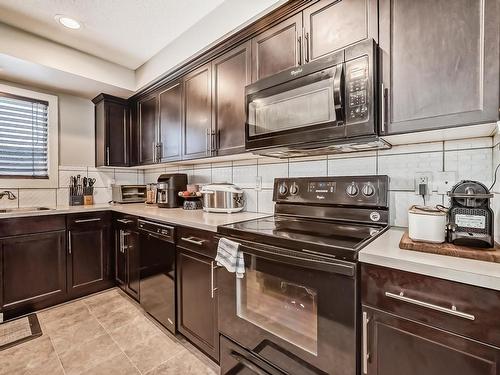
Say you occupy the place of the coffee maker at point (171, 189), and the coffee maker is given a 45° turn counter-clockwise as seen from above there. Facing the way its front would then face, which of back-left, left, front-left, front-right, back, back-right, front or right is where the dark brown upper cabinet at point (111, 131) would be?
back-right

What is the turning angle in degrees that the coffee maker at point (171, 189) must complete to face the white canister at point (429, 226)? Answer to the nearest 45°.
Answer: approximately 90° to its left

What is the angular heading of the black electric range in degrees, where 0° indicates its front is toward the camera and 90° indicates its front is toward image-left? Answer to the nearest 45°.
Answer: approximately 45°

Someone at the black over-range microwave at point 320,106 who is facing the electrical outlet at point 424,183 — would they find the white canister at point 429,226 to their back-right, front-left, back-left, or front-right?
front-right

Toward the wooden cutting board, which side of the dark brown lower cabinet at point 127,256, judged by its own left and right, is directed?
left

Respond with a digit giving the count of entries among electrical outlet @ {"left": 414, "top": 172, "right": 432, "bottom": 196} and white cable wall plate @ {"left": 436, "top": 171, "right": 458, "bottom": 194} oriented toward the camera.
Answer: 2

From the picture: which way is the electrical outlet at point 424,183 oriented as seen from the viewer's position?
toward the camera

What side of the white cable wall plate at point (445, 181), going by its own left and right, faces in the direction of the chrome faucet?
right

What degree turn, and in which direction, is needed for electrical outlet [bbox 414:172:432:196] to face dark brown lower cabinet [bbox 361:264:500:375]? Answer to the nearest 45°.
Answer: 0° — it already faces it

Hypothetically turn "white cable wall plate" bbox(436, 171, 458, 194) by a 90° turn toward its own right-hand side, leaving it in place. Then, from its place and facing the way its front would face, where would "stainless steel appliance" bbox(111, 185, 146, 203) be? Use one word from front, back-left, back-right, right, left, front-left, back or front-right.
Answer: front

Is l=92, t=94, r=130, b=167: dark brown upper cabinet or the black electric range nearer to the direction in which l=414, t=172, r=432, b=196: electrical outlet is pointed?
the black electric range

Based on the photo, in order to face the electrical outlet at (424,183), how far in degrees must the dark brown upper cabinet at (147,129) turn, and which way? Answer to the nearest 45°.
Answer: approximately 90° to its left

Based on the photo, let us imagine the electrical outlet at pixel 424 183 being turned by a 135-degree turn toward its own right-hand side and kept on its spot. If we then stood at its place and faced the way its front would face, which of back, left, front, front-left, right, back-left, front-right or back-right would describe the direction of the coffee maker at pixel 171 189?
front-left

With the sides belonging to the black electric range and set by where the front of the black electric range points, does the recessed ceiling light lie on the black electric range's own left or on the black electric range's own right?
on the black electric range's own right

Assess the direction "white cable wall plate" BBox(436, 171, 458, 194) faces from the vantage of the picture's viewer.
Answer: facing the viewer

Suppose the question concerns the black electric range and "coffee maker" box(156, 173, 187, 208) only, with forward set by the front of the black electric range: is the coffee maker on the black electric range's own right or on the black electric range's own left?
on the black electric range's own right

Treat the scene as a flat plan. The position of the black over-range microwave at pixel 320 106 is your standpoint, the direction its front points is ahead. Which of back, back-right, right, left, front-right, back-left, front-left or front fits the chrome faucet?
front-right
